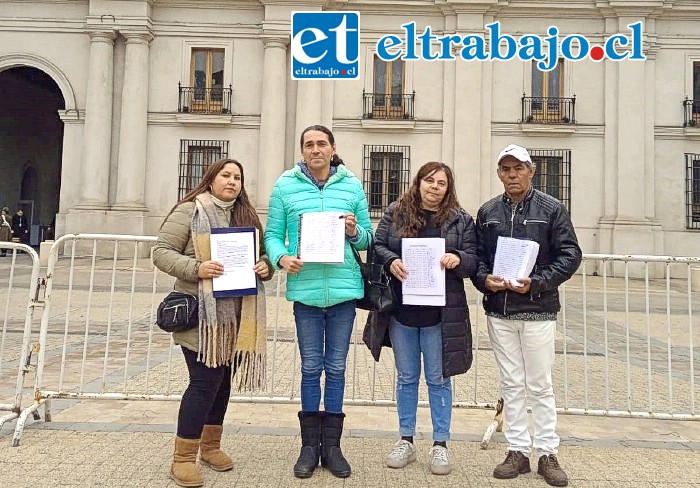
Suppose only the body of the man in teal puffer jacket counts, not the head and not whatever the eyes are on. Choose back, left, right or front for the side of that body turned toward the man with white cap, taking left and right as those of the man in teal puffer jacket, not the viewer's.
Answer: left

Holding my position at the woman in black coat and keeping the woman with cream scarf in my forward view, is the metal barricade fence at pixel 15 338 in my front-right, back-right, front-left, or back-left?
front-right

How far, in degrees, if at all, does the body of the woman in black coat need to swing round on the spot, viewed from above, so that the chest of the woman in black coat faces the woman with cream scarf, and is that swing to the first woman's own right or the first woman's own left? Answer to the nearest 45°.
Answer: approximately 90° to the first woman's own right

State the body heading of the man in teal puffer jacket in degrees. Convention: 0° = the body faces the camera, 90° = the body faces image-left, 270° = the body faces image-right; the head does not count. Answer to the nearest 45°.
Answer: approximately 0°

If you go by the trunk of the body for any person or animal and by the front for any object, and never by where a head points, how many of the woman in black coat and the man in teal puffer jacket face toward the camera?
2

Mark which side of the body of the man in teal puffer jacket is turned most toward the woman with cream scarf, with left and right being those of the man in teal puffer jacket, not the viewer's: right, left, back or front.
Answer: right

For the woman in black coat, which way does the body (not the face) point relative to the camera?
toward the camera

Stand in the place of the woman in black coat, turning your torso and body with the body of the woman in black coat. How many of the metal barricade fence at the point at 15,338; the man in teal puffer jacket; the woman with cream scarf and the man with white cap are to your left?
1

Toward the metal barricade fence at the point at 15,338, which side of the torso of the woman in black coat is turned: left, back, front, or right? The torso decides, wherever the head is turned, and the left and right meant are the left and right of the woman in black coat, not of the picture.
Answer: right

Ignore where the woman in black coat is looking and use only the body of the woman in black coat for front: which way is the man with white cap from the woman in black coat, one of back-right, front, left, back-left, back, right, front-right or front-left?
left

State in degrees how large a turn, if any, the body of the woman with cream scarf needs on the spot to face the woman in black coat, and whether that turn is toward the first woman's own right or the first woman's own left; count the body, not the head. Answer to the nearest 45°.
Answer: approximately 45° to the first woman's own left
